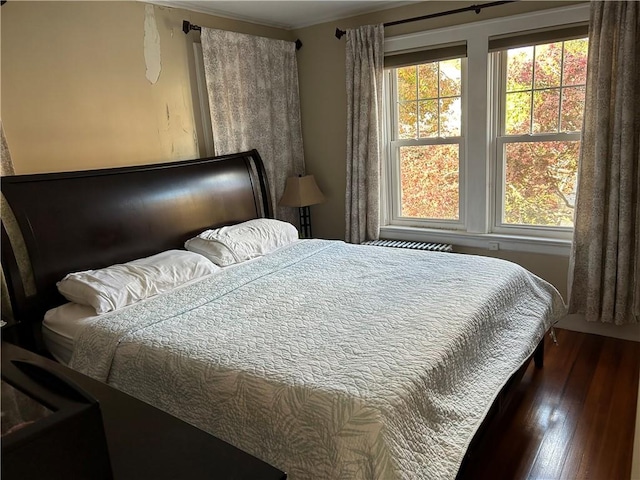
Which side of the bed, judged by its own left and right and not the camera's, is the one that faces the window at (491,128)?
left

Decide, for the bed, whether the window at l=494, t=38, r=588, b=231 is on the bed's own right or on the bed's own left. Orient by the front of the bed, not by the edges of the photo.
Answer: on the bed's own left

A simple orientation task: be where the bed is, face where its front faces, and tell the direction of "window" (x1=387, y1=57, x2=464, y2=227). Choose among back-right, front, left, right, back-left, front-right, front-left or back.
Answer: left

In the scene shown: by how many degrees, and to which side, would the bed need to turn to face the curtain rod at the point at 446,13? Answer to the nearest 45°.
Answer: approximately 90° to its left

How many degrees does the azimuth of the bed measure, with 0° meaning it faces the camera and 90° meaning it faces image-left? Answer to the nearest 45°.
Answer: approximately 315°

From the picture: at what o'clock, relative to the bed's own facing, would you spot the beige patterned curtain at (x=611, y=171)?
The beige patterned curtain is roughly at 10 o'clock from the bed.
